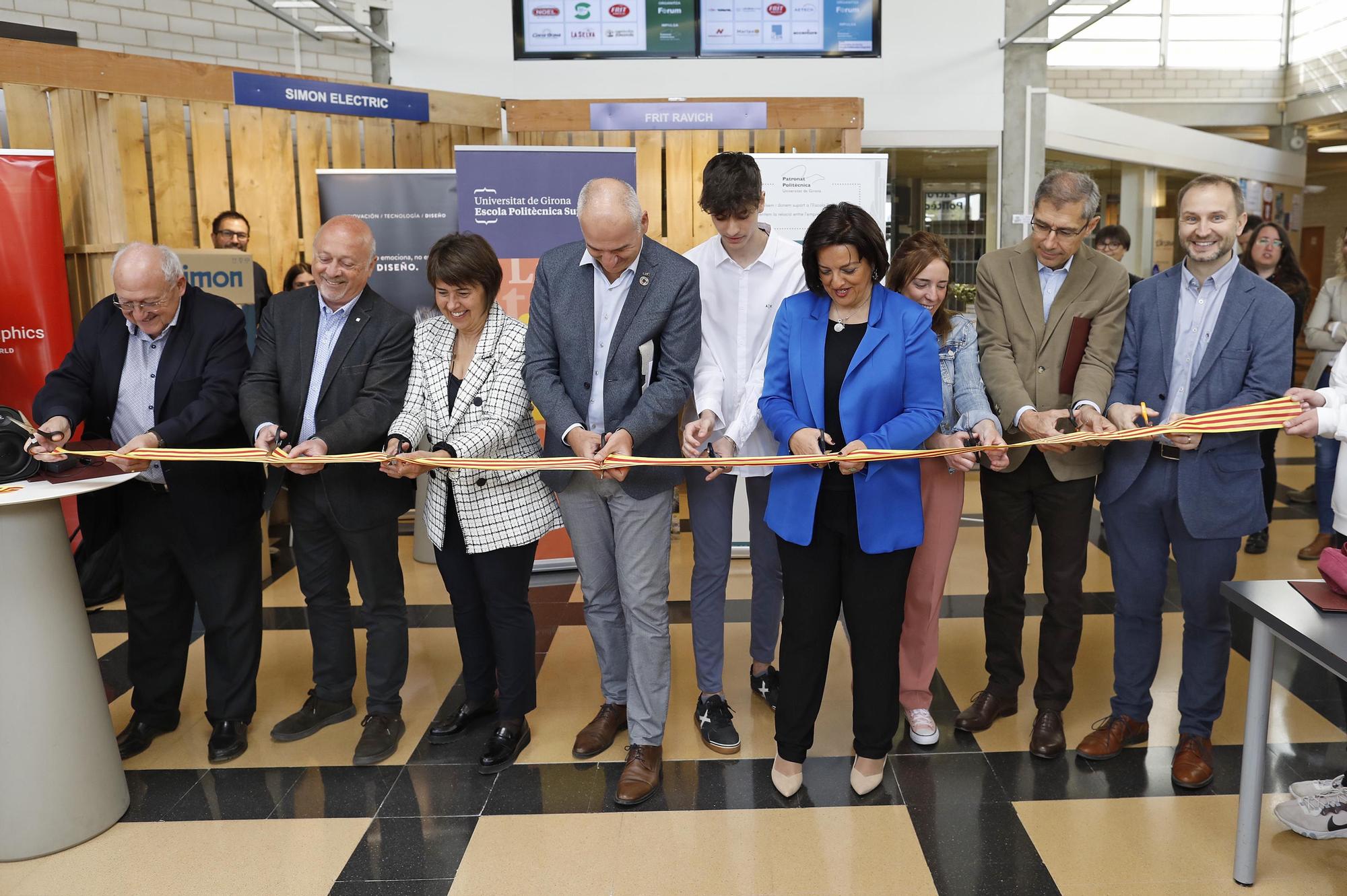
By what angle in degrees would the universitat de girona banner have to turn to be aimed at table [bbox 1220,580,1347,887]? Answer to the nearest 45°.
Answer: approximately 45° to its left

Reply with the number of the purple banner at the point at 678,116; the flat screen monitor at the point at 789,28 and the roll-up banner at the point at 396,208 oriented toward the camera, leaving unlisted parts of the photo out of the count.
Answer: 3

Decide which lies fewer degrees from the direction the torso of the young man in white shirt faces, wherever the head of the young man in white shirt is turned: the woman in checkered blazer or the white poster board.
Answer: the woman in checkered blazer

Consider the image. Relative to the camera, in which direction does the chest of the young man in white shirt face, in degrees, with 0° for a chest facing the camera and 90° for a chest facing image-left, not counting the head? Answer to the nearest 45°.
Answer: approximately 0°

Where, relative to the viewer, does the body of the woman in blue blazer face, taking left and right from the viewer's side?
facing the viewer

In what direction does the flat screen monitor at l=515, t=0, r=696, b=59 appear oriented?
toward the camera

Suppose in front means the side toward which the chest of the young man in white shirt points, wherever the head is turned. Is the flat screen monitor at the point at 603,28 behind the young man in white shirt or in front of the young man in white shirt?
behind

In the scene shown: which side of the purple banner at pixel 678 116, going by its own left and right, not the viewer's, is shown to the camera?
front

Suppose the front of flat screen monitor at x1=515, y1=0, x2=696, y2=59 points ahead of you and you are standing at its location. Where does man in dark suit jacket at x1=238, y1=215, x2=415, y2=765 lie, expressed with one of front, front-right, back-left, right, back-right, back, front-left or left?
front
